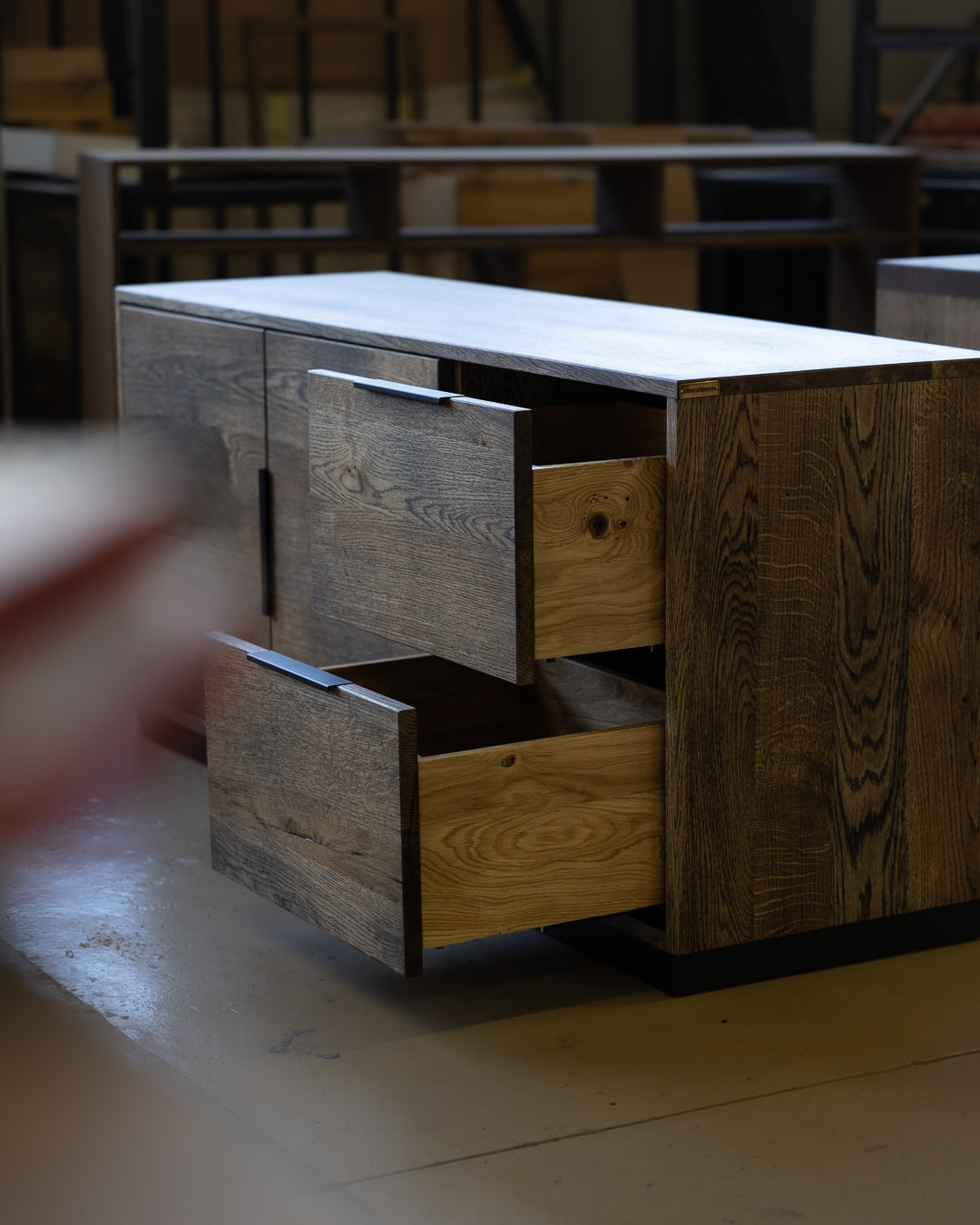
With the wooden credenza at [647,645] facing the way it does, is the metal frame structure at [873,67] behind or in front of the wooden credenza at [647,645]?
behind

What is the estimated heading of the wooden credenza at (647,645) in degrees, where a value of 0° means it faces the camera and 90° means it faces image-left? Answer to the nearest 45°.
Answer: approximately 45°

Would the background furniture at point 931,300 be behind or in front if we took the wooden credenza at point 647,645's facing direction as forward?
behind

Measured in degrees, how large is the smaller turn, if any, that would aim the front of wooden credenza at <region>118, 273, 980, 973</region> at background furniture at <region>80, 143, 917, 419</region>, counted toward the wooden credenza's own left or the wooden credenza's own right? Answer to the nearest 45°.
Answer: approximately 135° to the wooden credenza's own right
